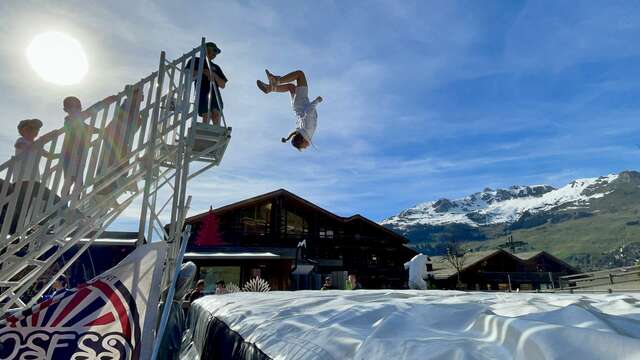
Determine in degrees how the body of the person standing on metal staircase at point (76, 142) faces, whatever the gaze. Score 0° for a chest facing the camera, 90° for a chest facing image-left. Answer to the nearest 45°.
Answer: approximately 270°

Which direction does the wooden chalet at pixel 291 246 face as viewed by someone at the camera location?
facing the viewer

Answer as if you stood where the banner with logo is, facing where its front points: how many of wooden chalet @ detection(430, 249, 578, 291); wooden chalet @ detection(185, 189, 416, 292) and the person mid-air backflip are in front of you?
0

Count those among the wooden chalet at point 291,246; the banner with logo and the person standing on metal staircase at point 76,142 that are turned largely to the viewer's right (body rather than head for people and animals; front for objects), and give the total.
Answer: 1

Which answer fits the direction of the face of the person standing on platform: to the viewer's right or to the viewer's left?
to the viewer's right

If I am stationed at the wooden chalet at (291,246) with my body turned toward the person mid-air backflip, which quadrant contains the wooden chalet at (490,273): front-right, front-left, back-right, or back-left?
back-left

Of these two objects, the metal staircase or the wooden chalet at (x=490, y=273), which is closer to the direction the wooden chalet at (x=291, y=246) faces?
the metal staircase

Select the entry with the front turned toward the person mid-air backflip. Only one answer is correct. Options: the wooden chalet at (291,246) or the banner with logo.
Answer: the wooden chalet

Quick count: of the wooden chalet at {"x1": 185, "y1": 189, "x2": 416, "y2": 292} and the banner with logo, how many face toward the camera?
2

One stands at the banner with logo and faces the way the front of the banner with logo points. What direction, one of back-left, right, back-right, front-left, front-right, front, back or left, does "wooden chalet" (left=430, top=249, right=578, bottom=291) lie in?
back-left

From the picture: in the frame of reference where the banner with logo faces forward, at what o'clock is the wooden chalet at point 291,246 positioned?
The wooden chalet is roughly at 7 o'clock from the banner with logo.

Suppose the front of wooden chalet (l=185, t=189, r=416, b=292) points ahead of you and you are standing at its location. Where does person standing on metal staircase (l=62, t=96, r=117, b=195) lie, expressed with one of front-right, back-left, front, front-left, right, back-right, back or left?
front

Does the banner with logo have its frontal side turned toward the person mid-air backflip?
no

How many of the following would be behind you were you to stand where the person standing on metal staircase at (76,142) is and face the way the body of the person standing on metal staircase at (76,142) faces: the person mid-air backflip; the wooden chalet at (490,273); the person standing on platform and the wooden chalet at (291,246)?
0

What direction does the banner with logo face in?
toward the camera

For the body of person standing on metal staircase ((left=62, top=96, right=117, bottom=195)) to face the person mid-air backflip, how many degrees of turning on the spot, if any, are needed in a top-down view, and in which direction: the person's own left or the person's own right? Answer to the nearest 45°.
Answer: approximately 45° to the person's own left
